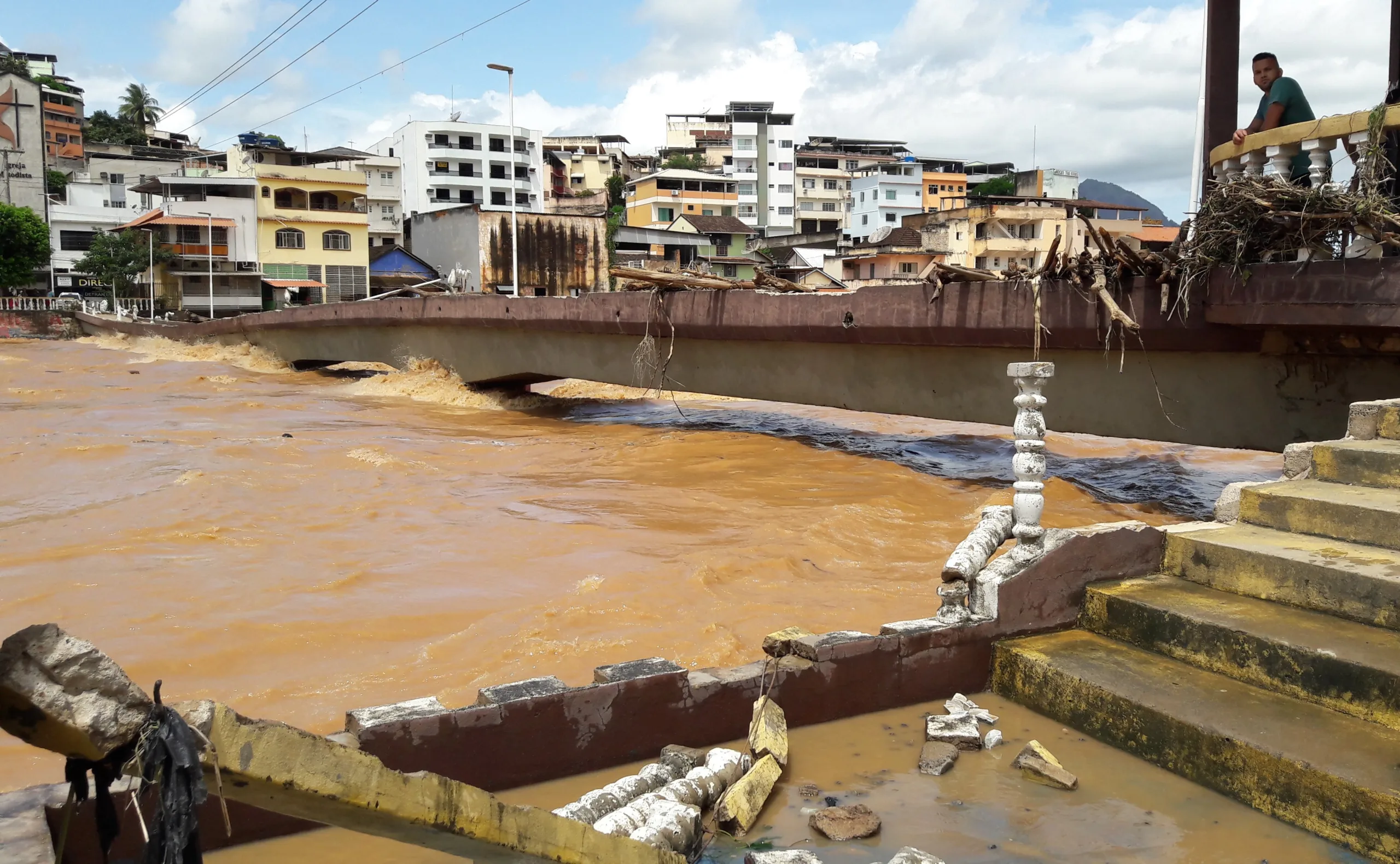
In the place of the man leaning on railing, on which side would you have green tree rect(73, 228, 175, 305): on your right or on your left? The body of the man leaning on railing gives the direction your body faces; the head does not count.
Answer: on your right

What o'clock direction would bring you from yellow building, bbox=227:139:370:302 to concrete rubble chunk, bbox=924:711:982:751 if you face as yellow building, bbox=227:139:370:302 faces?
The concrete rubble chunk is roughly at 12 o'clock from the yellow building.

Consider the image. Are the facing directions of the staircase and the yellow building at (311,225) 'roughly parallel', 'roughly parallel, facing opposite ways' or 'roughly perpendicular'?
roughly perpendicular

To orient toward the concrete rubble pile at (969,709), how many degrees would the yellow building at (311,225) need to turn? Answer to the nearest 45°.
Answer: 0° — it already faces it

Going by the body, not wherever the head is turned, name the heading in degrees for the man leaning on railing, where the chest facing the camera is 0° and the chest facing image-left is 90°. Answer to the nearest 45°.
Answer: approximately 45°

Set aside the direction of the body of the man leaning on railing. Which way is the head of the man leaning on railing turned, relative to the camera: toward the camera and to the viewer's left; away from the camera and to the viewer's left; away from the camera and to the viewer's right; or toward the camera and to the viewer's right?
toward the camera and to the viewer's left

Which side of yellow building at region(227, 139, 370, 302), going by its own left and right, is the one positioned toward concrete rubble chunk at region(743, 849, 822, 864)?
front

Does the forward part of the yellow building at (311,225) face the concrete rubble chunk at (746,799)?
yes

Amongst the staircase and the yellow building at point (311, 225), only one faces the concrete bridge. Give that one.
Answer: the yellow building

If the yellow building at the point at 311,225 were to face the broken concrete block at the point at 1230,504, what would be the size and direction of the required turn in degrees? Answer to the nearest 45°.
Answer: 0° — it already faces it

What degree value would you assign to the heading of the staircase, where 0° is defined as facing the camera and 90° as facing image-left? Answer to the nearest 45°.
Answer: approximately 45°

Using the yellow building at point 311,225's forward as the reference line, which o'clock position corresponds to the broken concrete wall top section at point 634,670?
The broken concrete wall top section is roughly at 12 o'clock from the yellow building.
